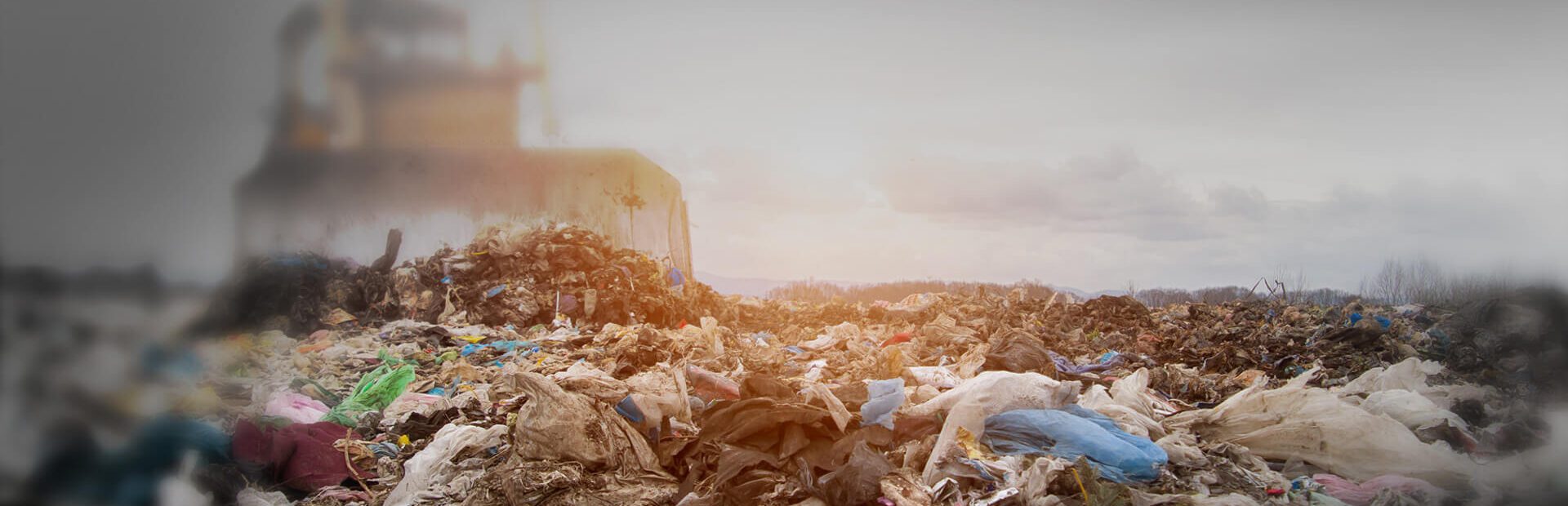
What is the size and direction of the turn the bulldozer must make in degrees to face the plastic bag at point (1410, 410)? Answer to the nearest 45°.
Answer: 0° — it already faces it

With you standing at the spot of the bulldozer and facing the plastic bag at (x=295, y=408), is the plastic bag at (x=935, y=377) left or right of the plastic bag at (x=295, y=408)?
left

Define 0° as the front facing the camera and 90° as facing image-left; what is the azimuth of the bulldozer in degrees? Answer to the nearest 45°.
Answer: approximately 315°

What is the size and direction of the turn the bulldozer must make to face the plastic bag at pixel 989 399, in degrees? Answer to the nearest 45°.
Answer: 0° — it already faces it
